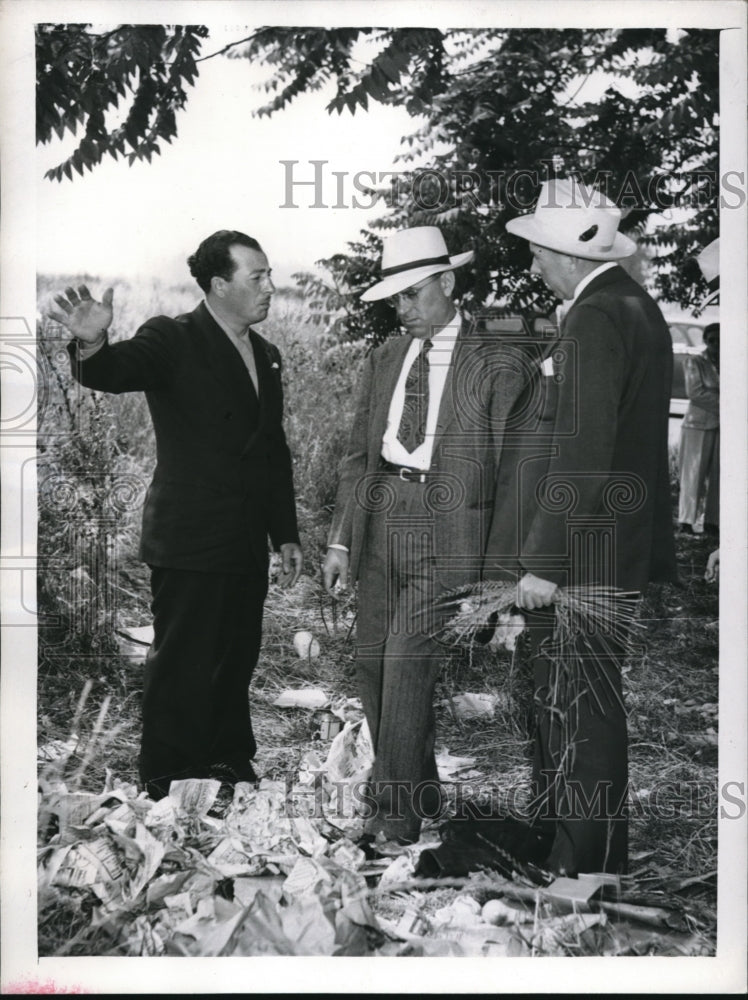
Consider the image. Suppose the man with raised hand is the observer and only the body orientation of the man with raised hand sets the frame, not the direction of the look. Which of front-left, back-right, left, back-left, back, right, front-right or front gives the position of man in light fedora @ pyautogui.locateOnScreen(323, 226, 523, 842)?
front-left

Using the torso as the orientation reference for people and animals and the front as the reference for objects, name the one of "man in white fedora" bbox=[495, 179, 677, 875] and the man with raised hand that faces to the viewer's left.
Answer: the man in white fedora

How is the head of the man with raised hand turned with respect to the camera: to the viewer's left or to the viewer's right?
to the viewer's right

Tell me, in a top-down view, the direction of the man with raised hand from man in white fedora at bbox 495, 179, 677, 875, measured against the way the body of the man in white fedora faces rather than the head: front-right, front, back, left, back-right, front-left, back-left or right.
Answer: front

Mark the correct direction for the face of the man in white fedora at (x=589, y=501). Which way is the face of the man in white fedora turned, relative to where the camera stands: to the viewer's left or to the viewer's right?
to the viewer's left

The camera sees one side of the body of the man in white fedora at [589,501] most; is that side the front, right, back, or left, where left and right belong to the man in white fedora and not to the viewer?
left

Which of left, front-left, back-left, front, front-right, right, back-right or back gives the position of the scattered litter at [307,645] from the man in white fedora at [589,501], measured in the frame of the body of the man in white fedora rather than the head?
front

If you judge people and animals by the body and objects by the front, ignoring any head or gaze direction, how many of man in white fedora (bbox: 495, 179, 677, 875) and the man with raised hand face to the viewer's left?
1

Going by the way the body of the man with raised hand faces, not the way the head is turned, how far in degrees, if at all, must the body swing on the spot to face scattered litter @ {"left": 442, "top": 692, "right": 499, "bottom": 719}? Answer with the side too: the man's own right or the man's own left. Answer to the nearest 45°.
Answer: approximately 45° to the man's own left

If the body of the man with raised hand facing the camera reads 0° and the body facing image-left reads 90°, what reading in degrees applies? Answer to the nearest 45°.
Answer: approximately 315°

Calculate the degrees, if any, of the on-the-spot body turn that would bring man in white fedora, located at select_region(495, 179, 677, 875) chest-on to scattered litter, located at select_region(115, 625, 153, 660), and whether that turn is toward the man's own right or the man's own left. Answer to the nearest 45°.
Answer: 0° — they already face it

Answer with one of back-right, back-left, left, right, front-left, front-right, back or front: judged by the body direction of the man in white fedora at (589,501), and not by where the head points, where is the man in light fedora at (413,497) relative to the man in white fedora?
front
